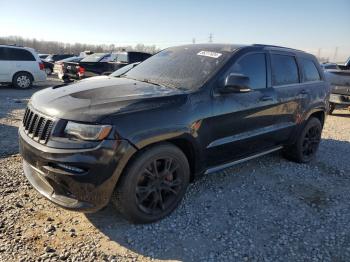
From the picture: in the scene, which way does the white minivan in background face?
to the viewer's left

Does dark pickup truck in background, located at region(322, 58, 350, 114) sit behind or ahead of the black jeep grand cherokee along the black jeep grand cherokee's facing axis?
behind

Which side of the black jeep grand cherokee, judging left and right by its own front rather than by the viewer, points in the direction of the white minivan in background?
right

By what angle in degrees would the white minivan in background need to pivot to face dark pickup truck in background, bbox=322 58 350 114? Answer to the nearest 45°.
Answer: approximately 135° to its left

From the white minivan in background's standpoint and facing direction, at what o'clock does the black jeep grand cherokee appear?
The black jeep grand cherokee is roughly at 9 o'clock from the white minivan in background.
